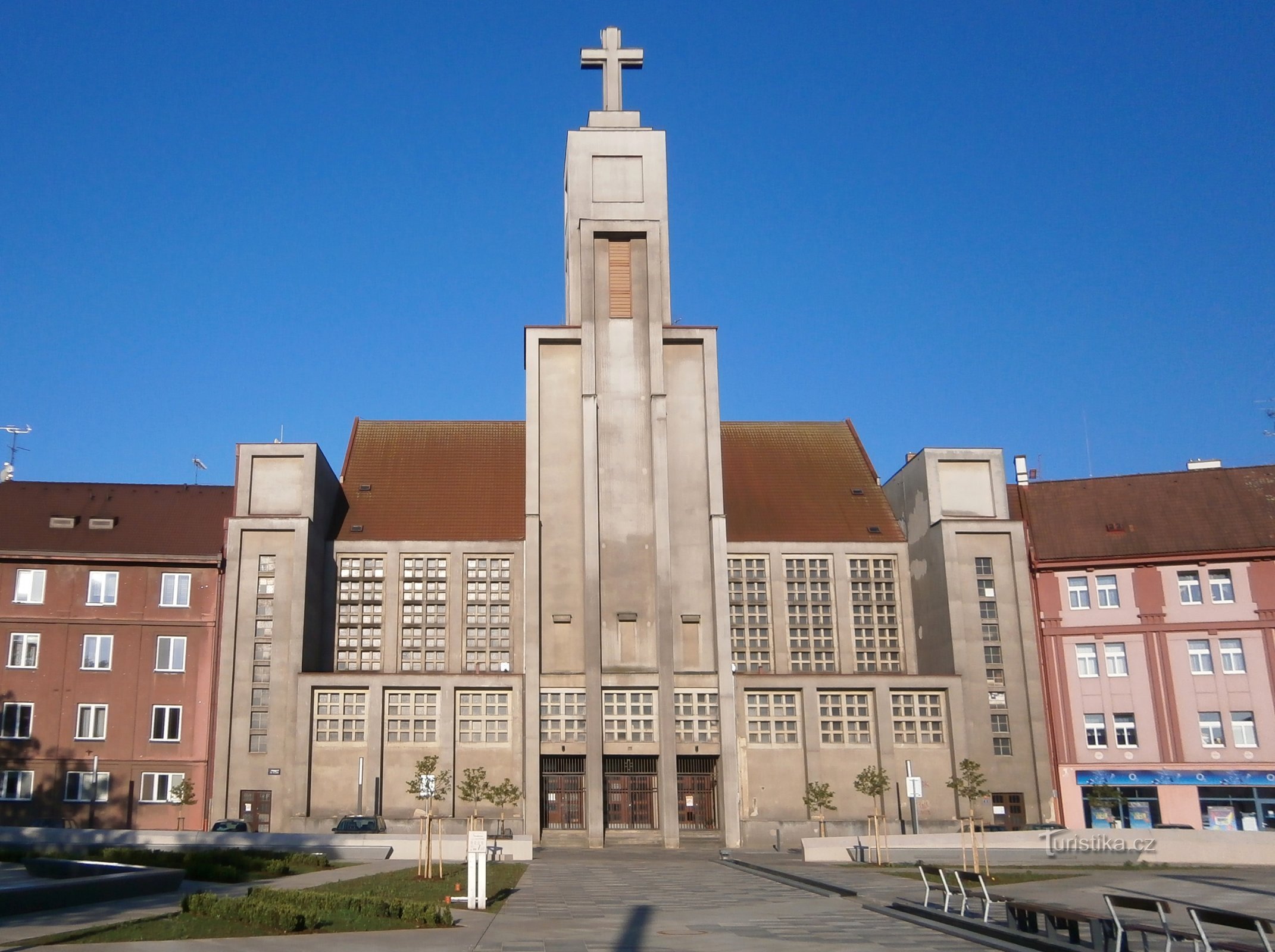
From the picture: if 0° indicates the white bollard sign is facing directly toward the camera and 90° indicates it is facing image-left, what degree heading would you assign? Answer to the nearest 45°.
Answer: approximately 0°

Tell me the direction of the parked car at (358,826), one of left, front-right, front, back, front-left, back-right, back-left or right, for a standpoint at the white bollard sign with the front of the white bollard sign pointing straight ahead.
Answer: back
